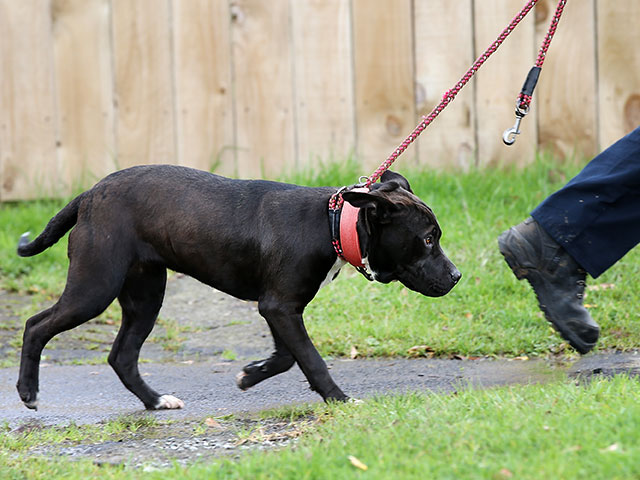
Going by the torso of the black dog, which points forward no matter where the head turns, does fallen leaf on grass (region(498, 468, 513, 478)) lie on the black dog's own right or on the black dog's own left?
on the black dog's own right

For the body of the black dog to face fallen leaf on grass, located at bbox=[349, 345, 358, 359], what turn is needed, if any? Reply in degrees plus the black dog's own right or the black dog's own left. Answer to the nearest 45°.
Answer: approximately 45° to the black dog's own left

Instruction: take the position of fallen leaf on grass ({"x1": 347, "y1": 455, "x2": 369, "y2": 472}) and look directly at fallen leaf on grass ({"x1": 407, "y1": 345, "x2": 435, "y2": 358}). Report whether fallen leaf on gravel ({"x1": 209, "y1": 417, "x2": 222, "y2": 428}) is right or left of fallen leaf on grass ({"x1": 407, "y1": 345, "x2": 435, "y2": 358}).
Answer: left

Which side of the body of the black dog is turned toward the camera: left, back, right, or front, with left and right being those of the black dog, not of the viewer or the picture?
right

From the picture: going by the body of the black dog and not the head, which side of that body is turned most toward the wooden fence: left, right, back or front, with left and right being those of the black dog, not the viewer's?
left

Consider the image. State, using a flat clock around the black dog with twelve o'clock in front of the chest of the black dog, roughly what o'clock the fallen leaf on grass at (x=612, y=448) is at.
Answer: The fallen leaf on grass is roughly at 2 o'clock from the black dog.

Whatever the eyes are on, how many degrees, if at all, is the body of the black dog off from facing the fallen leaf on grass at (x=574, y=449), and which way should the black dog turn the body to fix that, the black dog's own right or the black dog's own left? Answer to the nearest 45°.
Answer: approximately 45° to the black dog's own right

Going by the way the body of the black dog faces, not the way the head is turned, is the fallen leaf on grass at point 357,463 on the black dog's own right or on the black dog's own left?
on the black dog's own right
